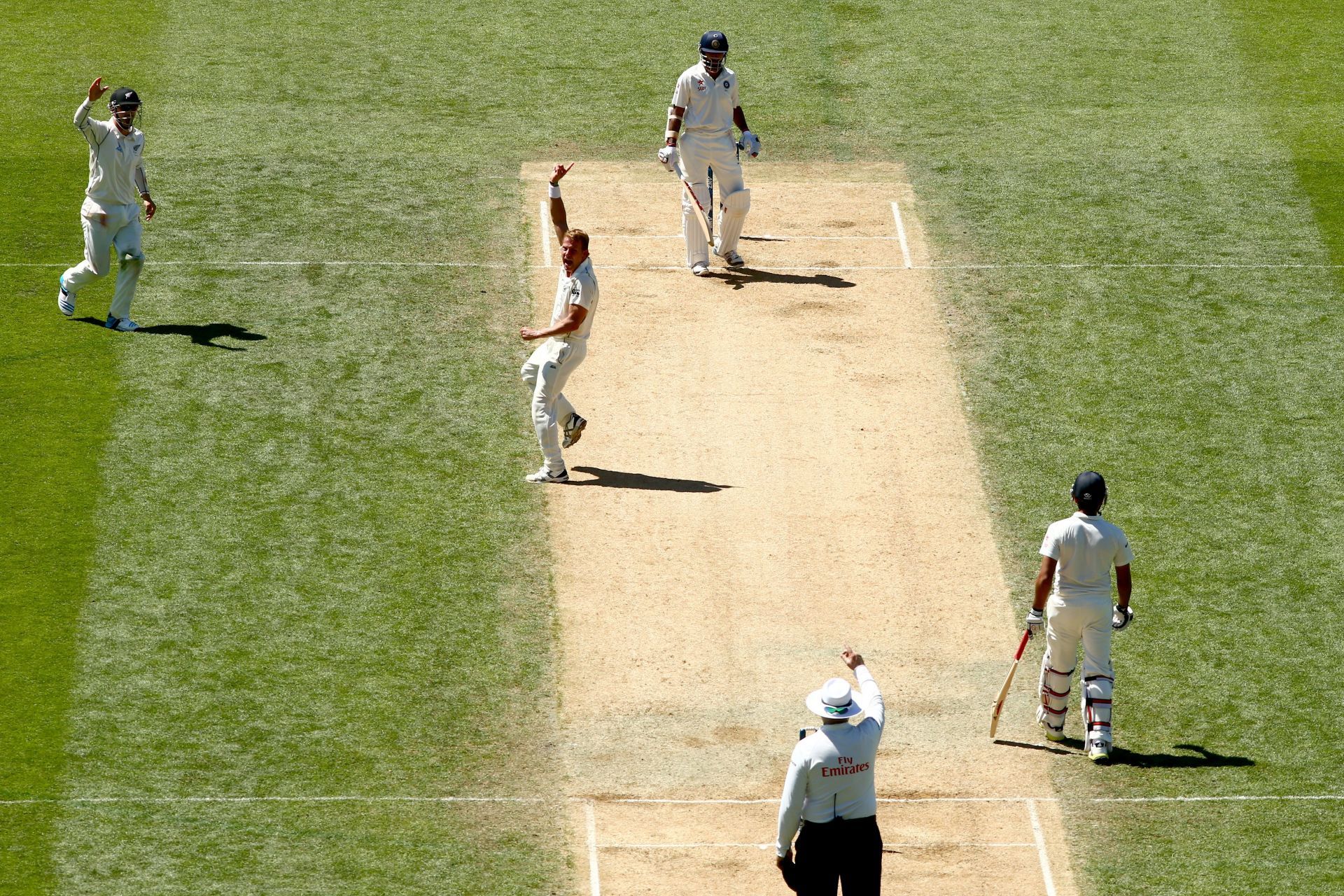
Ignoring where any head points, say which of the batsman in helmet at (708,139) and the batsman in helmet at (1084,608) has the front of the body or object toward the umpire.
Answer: the batsman in helmet at (708,139)

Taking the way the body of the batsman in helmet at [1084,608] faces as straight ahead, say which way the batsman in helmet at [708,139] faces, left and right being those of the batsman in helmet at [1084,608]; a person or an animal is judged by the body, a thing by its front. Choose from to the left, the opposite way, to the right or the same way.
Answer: the opposite way

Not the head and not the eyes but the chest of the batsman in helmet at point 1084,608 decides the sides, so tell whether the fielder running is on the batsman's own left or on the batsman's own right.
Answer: on the batsman's own left

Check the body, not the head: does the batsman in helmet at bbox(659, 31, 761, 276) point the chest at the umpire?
yes

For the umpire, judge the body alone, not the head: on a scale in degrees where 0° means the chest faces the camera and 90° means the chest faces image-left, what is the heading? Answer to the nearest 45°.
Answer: approximately 180°

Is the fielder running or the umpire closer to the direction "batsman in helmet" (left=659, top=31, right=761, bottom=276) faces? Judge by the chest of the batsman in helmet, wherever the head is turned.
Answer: the umpire

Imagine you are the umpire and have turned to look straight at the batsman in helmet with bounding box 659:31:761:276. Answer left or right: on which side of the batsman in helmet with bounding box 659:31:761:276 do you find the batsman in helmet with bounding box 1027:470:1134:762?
right

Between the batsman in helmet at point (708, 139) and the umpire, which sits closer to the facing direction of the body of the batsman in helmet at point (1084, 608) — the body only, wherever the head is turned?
the batsman in helmet

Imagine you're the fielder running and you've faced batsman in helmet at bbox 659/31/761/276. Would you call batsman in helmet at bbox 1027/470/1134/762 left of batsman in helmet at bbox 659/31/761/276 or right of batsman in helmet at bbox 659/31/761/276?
right

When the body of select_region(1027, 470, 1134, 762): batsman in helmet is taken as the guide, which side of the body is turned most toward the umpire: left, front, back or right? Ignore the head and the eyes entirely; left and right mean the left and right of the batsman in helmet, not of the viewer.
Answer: back

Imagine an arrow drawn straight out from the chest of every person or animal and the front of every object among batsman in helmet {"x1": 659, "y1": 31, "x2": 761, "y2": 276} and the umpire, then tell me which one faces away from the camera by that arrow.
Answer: the umpire

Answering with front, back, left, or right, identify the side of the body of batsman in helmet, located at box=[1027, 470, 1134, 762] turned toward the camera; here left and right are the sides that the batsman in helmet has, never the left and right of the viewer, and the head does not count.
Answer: back

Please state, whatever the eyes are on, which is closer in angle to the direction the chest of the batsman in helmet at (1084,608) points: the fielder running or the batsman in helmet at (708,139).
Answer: the batsman in helmet
